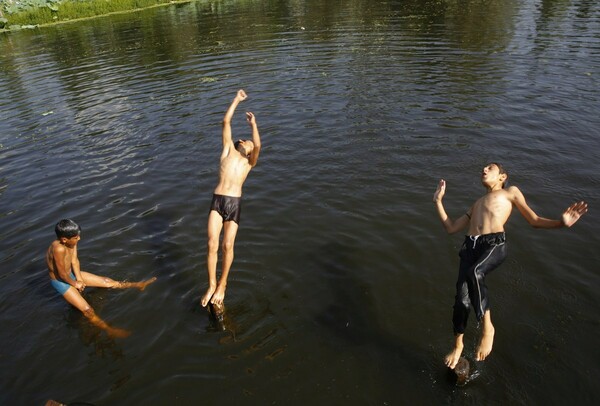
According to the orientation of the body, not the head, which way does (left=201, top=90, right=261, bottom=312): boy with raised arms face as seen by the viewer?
toward the camera

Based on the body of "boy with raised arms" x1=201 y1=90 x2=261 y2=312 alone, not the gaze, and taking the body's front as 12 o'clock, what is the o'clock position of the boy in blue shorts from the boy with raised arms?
The boy in blue shorts is roughly at 3 o'clock from the boy with raised arms.

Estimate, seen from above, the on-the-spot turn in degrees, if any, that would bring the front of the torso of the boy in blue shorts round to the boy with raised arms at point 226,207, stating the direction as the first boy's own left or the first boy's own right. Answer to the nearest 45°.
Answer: approximately 45° to the first boy's own left

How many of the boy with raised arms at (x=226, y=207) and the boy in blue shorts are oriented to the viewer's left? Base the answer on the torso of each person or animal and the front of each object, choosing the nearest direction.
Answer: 0
